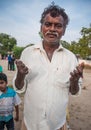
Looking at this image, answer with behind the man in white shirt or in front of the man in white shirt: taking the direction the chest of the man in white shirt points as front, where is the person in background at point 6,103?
behind

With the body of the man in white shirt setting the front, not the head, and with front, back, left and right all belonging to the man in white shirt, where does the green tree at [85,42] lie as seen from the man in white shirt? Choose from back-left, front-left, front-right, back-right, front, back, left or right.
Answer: back

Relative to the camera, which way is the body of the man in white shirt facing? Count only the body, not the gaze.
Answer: toward the camera

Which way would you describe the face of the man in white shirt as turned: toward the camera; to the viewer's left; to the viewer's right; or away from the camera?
toward the camera
